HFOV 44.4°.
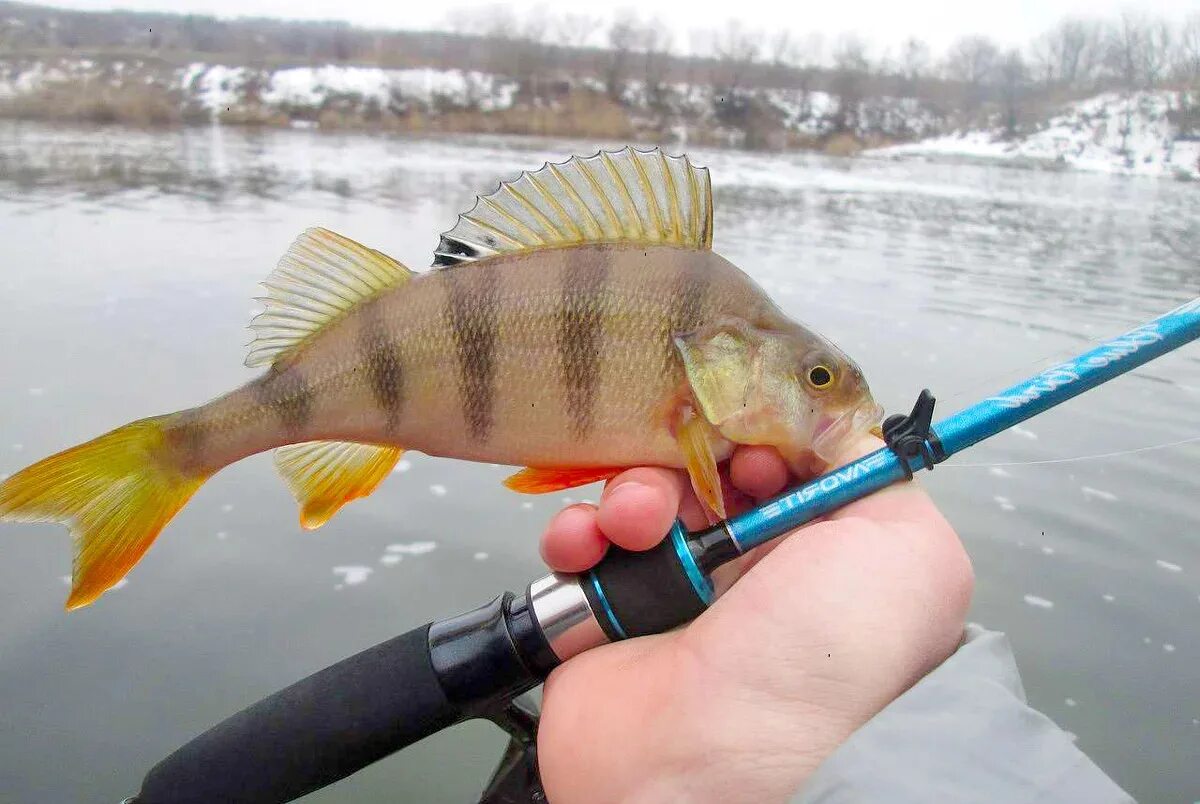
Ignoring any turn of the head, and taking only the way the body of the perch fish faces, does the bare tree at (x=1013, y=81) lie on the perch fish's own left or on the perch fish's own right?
on the perch fish's own left

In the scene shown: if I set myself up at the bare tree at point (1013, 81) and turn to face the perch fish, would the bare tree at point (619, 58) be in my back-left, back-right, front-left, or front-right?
front-right

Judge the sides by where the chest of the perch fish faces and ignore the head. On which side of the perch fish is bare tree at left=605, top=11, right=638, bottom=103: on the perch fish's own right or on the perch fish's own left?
on the perch fish's own left

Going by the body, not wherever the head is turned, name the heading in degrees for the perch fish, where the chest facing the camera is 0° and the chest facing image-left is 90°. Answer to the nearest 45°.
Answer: approximately 270°
